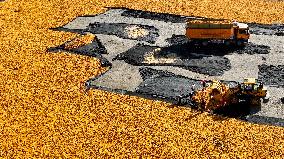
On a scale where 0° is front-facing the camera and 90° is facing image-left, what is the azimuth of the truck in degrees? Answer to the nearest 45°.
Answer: approximately 270°
